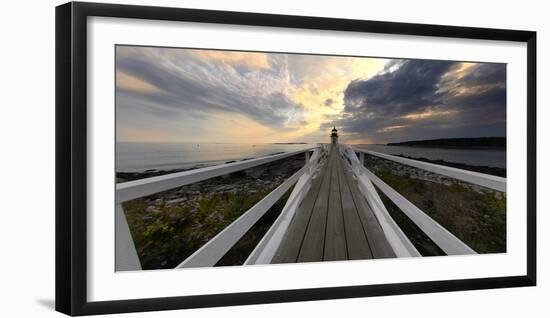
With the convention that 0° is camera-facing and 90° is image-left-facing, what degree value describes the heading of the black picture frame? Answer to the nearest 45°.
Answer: approximately 315°
